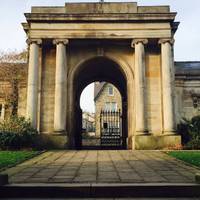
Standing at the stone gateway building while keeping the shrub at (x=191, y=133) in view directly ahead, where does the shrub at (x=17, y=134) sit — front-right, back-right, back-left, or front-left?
back-right

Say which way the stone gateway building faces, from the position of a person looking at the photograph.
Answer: facing the viewer

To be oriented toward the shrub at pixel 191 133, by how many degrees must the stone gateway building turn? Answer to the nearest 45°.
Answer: approximately 90° to its left

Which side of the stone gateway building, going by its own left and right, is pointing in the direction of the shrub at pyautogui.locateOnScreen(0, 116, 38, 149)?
right

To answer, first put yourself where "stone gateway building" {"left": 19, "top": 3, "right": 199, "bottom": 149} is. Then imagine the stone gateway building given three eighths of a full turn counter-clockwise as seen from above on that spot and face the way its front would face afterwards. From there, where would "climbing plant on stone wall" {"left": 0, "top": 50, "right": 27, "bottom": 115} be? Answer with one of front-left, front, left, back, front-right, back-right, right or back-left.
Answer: left
